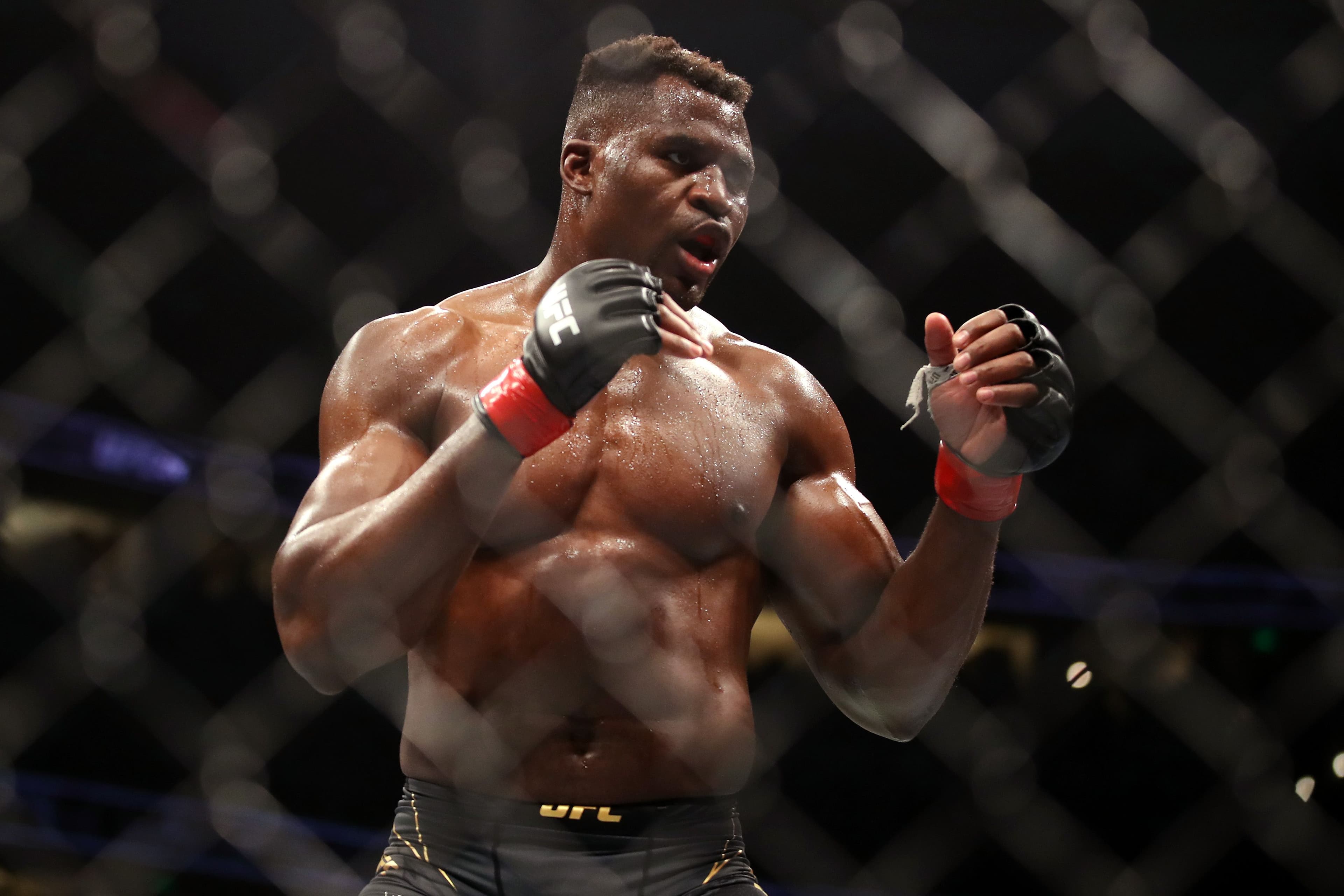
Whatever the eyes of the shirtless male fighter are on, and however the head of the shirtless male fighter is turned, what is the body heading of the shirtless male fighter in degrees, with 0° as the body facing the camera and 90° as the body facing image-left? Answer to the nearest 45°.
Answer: approximately 0°

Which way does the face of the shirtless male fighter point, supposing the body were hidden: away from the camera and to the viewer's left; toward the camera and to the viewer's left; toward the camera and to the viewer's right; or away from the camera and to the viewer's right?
toward the camera and to the viewer's right
